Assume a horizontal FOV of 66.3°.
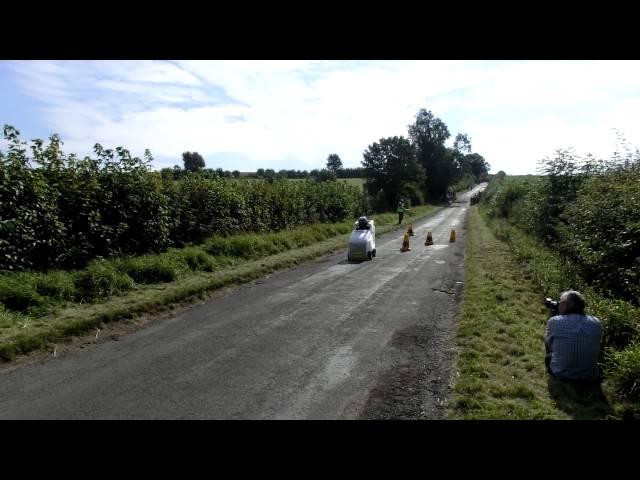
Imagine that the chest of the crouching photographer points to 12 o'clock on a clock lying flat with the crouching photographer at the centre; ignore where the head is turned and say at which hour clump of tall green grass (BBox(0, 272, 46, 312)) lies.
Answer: The clump of tall green grass is roughly at 10 o'clock from the crouching photographer.

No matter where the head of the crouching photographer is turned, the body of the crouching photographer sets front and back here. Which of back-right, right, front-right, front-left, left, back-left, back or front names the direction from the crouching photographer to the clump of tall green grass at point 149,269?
front-left

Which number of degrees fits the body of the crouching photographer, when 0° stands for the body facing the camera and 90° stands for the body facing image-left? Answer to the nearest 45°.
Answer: approximately 135°

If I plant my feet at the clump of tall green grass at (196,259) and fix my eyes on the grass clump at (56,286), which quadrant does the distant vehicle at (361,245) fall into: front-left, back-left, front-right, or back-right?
back-left

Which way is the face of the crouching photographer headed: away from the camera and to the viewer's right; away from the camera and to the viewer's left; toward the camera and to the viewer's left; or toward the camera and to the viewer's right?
away from the camera and to the viewer's left

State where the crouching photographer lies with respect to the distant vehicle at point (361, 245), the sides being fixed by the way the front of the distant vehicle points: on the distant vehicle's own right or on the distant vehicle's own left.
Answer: on the distant vehicle's own left

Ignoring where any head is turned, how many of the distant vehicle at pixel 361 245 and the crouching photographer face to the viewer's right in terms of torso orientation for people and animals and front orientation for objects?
0
